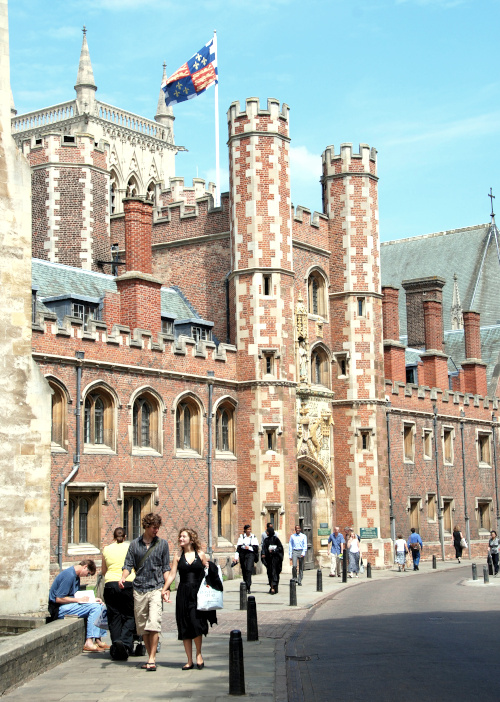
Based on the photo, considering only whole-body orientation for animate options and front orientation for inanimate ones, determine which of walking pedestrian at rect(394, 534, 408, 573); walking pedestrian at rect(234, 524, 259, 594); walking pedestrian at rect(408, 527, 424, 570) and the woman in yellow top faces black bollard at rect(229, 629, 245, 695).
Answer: walking pedestrian at rect(234, 524, 259, 594)

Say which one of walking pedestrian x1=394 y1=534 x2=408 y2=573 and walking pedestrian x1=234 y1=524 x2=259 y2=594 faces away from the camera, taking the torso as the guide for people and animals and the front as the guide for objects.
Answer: walking pedestrian x1=394 y1=534 x2=408 y2=573

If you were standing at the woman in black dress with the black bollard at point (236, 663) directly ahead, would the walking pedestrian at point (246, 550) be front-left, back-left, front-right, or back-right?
back-left

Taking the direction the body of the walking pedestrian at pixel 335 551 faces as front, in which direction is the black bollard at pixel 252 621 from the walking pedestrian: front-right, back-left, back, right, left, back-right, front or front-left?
front

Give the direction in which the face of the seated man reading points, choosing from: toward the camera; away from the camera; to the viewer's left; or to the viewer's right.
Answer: to the viewer's right

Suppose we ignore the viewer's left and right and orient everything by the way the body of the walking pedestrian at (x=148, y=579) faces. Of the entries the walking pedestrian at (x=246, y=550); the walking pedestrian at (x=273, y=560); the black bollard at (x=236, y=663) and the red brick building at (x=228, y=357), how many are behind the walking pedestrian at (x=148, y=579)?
3

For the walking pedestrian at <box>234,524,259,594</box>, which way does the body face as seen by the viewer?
toward the camera

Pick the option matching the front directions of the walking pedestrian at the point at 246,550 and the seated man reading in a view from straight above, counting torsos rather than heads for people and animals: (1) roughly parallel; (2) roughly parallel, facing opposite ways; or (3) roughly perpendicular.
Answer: roughly perpendicular

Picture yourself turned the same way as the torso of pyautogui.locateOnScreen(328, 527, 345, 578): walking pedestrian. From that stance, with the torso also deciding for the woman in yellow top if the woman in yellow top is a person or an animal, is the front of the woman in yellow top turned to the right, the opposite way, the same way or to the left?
the opposite way

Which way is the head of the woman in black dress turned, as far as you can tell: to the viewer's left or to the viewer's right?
to the viewer's left

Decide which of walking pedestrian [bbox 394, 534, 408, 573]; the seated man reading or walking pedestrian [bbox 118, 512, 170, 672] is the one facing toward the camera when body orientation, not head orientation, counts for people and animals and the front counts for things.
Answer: walking pedestrian [bbox 118, 512, 170, 672]

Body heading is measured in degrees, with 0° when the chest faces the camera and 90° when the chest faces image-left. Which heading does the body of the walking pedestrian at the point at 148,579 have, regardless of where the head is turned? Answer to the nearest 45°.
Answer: approximately 0°
